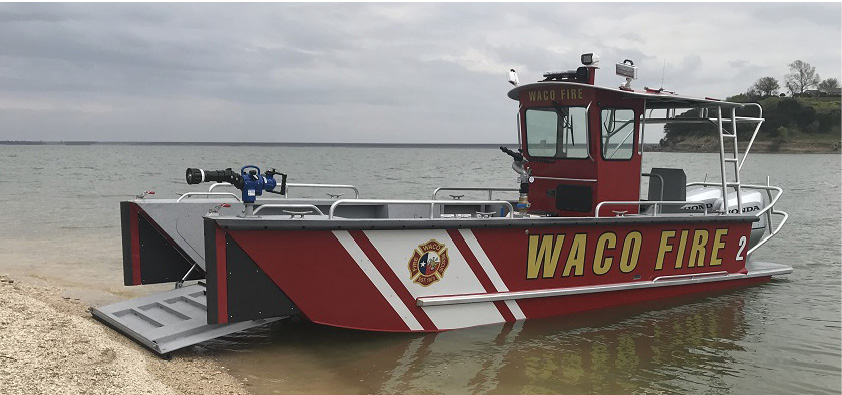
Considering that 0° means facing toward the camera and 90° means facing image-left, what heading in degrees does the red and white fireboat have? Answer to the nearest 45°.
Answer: approximately 45°
